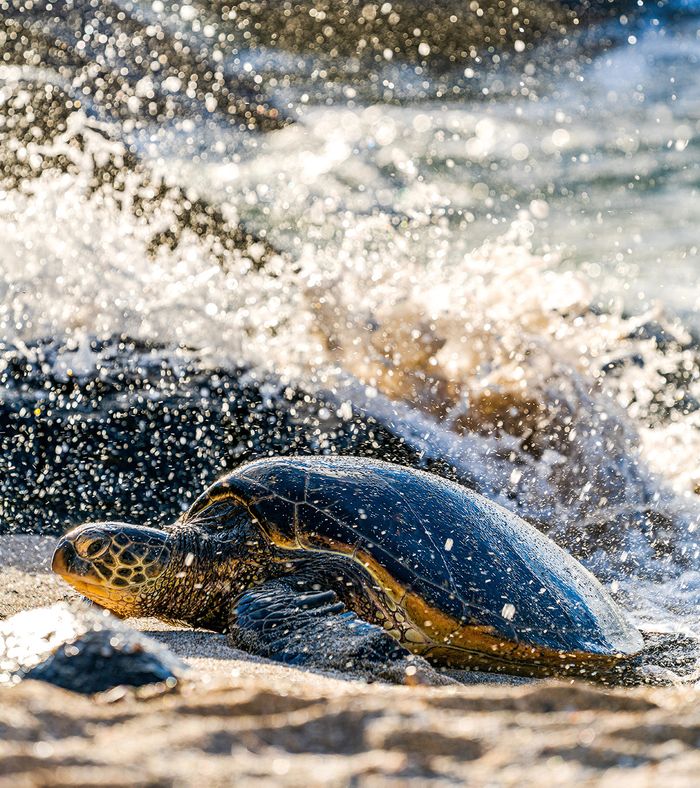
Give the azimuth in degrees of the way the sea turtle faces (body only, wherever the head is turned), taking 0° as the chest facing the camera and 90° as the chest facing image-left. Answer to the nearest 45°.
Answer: approximately 90°

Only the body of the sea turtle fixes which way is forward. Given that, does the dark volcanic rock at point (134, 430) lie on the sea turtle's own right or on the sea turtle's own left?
on the sea turtle's own right

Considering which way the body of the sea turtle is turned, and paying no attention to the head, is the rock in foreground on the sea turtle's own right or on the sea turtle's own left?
on the sea turtle's own left

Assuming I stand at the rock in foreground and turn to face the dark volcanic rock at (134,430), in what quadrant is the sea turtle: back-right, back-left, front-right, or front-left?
front-right
